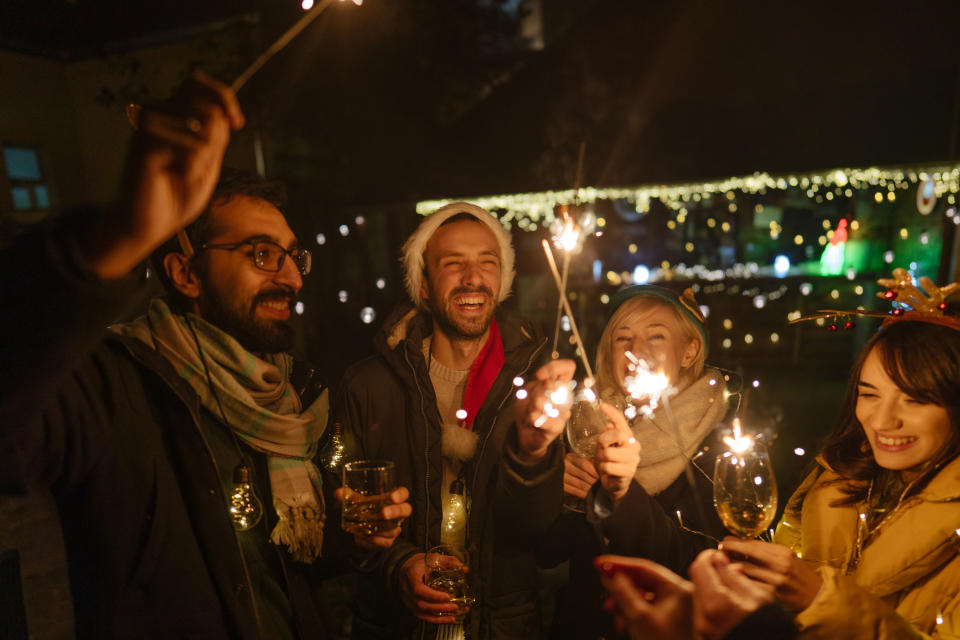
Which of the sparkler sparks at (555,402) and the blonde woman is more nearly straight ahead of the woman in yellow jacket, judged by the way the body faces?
the sparkler sparks

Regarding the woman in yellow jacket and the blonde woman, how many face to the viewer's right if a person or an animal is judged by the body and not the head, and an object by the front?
0

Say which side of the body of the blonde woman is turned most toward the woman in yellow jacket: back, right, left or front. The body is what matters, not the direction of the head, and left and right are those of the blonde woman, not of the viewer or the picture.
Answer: left

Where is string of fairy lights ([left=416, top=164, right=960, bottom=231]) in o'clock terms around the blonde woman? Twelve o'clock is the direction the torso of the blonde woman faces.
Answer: The string of fairy lights is roughly at 5 o'clock from the blonde woman.

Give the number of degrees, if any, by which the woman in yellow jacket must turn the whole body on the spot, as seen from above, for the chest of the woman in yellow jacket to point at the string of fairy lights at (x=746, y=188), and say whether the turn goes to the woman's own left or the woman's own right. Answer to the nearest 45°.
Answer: approximately 135° to the woman's own right

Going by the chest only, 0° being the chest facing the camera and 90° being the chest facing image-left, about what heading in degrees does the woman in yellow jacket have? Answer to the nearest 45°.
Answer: approximately 45°

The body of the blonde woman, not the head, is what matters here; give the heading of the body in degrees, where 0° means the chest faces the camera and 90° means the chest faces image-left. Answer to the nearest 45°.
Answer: approximately 45°

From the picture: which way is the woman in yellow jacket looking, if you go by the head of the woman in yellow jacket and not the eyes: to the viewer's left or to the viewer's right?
to the viewer's left

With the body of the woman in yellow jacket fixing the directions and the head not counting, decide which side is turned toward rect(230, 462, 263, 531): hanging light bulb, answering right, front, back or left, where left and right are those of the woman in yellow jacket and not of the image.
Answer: front
